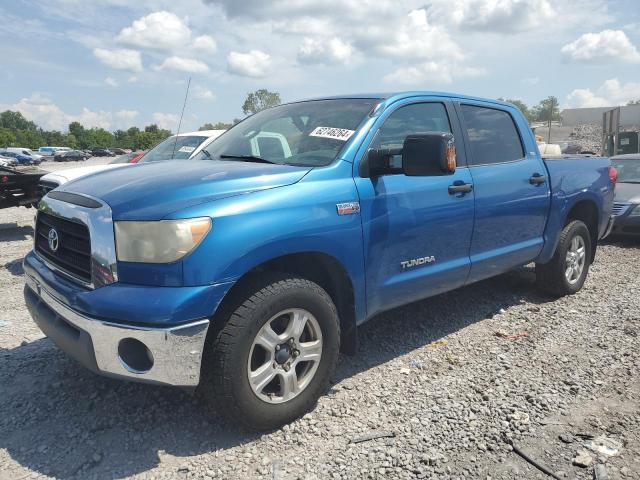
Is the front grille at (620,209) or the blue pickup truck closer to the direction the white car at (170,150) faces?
the blue pickup truck

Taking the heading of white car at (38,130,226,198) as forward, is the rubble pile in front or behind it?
behind

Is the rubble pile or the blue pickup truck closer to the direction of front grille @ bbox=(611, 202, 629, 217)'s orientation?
the blue pickup truck

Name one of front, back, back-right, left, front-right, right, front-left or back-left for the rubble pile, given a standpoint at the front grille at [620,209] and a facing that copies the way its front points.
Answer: back-right

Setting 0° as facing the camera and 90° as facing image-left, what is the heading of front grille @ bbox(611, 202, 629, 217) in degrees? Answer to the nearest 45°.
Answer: approximately 45°

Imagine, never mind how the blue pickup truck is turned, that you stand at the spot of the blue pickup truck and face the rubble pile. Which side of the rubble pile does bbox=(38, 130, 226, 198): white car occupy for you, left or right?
left

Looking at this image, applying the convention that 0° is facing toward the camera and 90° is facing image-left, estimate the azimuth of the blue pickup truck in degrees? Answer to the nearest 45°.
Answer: approximately 45°

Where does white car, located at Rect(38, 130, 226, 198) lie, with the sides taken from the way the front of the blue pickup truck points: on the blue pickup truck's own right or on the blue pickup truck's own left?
on the blue pickup truck's own right
